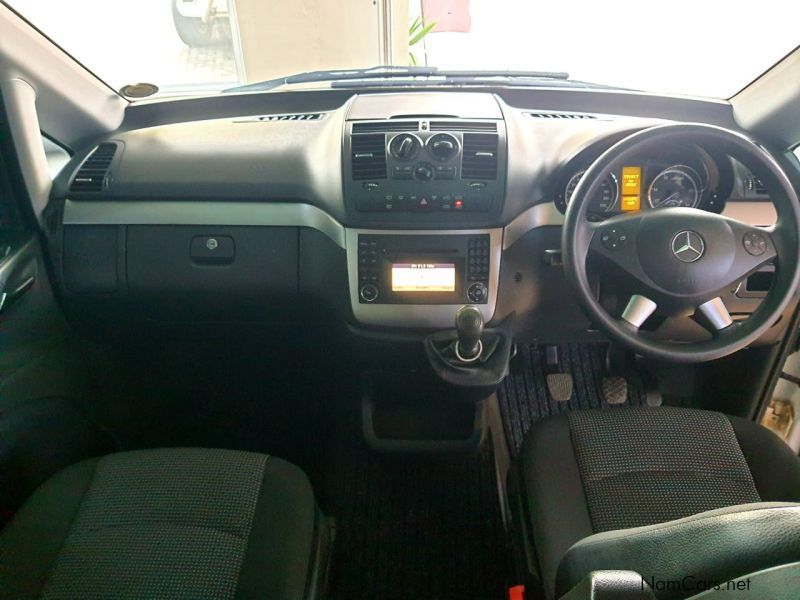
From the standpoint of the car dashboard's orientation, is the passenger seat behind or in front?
in front

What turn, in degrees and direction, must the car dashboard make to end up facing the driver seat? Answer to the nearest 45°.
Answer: approximately 45° to its left

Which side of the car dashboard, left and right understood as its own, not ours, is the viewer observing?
front
